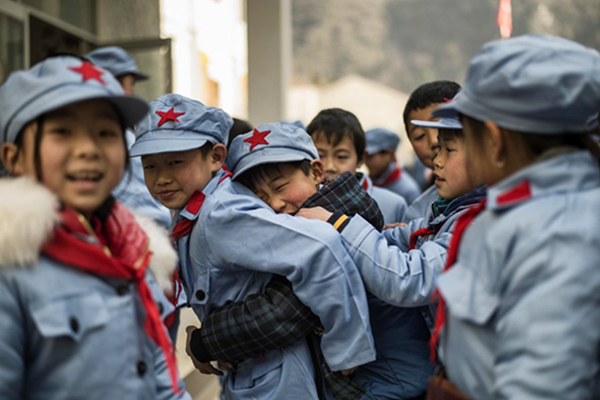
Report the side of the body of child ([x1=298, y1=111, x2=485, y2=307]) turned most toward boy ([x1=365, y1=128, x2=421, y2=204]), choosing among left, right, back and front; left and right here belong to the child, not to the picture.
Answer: right

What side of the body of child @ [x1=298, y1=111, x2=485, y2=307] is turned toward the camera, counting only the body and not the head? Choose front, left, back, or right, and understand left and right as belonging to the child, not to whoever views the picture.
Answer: left

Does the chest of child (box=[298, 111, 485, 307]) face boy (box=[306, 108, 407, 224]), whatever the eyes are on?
no

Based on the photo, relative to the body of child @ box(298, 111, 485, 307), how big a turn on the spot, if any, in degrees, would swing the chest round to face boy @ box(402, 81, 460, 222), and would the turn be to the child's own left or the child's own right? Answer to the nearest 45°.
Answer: approximately 90° to the child's own right

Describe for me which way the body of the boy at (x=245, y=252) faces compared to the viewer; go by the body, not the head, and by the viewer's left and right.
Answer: facing the viewer and to the left of the viewer

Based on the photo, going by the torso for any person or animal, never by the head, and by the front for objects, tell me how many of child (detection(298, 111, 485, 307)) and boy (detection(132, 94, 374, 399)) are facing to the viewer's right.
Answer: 0

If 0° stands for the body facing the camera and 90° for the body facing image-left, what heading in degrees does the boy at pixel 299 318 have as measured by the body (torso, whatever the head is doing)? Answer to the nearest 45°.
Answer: approximately 45°

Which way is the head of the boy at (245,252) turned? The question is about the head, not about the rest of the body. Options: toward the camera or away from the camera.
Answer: toward the camera

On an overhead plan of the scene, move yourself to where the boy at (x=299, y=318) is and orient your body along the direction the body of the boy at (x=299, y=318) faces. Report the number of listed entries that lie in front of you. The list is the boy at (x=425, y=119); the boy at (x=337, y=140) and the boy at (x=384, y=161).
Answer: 0
